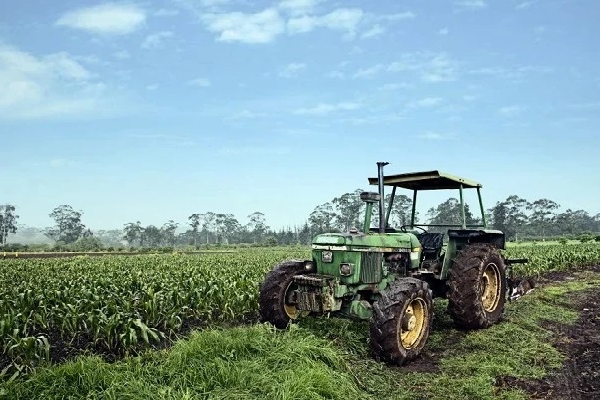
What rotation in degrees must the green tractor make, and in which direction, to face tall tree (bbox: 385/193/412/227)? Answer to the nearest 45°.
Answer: approximately 135° to its right

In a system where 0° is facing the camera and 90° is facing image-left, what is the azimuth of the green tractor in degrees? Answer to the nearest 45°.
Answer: approximately 45°
